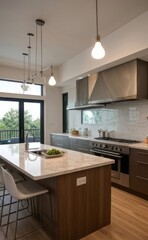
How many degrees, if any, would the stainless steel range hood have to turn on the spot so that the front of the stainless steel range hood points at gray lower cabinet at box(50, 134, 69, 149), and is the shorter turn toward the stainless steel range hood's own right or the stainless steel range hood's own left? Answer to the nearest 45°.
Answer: approximately 90° to the stainless steel range hood's own right

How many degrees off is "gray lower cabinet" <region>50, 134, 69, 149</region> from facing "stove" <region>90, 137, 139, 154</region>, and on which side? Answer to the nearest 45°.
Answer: approximately 90° to its left

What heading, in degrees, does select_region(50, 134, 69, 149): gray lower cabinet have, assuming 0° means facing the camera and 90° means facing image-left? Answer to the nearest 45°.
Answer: approximately 45°

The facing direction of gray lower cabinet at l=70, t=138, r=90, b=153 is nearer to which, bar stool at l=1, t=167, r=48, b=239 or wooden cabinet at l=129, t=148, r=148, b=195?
the bar stool

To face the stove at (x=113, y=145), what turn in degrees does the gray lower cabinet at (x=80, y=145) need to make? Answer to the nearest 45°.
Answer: approximately 90° to its left

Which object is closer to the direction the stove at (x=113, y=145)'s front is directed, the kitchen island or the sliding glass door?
the kitchen island

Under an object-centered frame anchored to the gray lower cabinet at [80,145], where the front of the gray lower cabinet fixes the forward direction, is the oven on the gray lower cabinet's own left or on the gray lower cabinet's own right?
on the gray lower cabinet's own left

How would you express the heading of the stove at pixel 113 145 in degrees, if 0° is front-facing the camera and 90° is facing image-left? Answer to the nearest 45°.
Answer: approximately 45°

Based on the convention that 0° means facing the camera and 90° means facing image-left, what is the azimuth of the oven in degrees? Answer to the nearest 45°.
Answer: approximately 45°

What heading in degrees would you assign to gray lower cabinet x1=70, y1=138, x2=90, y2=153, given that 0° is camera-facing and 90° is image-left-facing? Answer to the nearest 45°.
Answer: approximately 45°

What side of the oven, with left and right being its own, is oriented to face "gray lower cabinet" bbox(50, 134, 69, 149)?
right

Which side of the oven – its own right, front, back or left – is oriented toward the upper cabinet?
right
